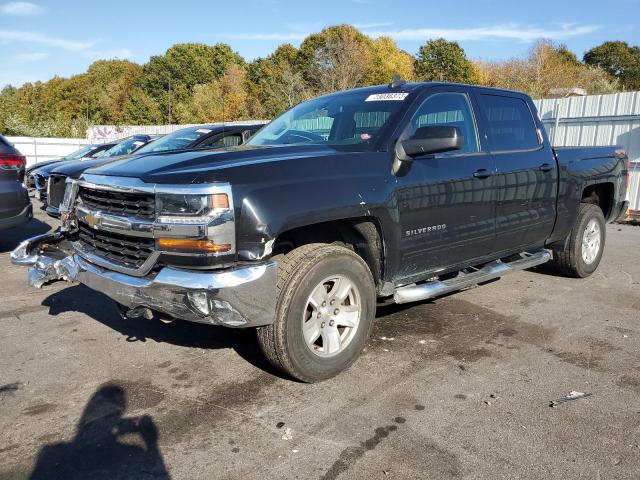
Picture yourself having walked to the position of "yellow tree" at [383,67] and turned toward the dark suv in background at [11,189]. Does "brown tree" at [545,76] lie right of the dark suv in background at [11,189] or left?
left

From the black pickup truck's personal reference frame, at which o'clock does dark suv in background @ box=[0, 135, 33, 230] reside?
The dark suv in background is roughly at 3 o'clock from the black pickup truck.

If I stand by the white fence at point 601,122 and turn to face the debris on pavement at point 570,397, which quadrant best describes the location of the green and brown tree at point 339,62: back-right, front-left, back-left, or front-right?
back-right

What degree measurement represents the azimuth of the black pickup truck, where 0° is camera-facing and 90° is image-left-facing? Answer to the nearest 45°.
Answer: approximately 45°

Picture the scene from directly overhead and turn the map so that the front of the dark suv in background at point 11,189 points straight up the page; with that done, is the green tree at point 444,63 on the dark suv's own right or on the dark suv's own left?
on the dark suv's own right

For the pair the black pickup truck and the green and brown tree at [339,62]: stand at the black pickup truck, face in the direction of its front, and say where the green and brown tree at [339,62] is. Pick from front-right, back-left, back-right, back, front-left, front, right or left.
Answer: back-right

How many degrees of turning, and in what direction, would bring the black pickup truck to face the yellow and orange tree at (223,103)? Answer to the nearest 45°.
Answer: approximately 135° to its right

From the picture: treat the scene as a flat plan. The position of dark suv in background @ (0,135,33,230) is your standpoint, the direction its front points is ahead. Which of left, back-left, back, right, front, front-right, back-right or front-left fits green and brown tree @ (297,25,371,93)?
right

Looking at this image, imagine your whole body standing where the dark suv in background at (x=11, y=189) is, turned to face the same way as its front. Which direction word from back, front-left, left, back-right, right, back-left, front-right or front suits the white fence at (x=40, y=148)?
front-right

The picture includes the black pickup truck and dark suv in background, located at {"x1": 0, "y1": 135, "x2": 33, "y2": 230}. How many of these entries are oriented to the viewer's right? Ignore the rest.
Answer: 0

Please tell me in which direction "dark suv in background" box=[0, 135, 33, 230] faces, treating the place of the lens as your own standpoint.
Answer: facing away from the viewer and to the left of the viewer

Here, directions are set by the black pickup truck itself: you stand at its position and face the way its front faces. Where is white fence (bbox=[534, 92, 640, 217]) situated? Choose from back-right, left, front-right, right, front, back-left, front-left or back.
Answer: back

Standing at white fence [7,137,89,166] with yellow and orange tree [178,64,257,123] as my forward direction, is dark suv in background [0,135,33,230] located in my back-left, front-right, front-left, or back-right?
back-right

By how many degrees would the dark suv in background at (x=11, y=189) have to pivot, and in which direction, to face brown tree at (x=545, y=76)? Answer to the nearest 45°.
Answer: approximately 90° to its right

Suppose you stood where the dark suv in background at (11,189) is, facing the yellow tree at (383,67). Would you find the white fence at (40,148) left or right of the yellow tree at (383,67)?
left

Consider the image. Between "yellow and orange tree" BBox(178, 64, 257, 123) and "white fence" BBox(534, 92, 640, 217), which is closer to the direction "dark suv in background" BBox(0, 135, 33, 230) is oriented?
the yellow and orange tree
